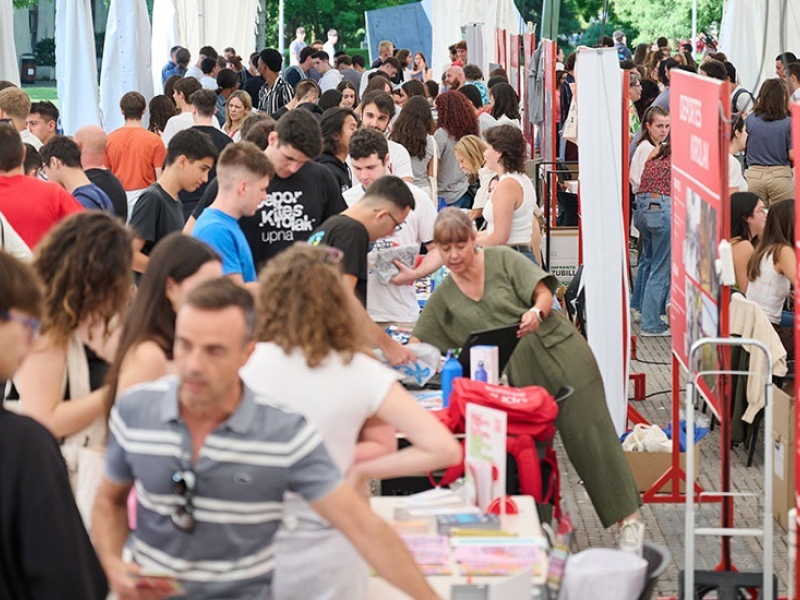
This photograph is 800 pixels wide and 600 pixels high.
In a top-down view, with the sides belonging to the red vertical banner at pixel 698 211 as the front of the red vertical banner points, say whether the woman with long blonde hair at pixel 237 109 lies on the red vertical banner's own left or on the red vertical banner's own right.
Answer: on the red vertical banner's own right

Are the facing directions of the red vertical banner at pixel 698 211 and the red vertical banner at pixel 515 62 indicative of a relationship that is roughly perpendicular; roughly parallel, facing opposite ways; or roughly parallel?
roughly parallel

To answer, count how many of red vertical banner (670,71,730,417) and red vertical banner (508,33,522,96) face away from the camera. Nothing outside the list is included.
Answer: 0

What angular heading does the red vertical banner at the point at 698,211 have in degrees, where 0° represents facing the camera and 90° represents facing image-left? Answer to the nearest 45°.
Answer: approximately 45°

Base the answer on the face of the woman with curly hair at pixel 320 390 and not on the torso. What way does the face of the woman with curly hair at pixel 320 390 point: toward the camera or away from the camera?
away from the camera

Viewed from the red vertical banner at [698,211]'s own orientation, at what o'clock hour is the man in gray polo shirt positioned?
The man in gray polo shirt is roughly at 11 o'clock from the red vertical banner.

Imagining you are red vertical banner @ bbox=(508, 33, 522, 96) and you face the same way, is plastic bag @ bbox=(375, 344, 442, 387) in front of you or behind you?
in front

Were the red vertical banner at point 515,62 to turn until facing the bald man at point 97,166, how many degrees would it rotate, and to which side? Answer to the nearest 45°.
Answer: approximately 45° to its left

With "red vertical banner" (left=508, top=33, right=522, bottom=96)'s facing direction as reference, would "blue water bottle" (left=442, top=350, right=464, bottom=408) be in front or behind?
in front

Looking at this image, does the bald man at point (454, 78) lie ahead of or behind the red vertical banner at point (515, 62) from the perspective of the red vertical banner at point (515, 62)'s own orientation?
ahead

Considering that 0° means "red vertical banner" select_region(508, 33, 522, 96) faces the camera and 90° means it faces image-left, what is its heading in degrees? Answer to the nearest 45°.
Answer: approximately 45°

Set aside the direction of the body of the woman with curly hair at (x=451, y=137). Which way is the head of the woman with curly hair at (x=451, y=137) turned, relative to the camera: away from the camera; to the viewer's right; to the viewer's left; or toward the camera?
away from the camera

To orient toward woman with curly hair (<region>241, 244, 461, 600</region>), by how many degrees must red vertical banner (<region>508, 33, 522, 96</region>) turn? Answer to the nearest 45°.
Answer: approximately 45° to its left

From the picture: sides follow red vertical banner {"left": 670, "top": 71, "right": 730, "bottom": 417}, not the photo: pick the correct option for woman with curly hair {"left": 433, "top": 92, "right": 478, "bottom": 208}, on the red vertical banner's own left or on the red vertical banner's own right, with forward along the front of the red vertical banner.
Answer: on the red vertical banner's own right
